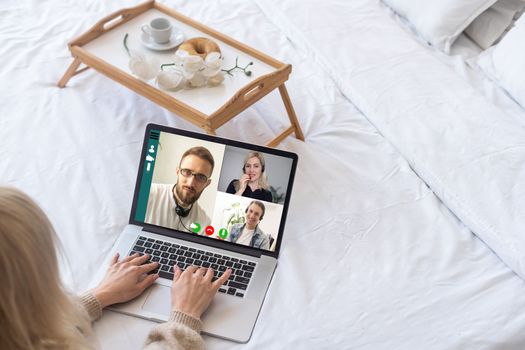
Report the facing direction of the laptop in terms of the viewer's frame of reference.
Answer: facing the viewer

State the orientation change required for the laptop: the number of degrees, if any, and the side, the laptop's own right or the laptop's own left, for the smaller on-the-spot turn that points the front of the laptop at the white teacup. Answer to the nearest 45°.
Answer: approximately 135° to the laptop's own right

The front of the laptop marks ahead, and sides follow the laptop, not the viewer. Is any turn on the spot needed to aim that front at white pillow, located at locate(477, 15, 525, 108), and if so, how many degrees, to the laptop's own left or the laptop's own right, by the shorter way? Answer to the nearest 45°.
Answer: approximately 135° to the laptop's own left

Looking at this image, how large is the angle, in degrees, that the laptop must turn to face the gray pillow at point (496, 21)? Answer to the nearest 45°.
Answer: approximately 135° to its left

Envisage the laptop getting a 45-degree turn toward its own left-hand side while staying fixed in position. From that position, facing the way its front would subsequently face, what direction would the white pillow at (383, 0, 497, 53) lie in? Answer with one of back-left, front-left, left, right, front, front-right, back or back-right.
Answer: left
